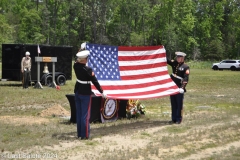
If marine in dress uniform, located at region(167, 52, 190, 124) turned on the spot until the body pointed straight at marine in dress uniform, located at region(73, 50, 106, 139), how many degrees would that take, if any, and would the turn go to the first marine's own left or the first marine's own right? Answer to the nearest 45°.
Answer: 0° — they already face them

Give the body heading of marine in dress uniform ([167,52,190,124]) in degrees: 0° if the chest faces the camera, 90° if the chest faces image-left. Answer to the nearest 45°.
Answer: approximately 45°

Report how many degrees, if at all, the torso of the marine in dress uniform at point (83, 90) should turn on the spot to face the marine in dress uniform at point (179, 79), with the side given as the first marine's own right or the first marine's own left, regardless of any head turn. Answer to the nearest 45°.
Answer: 0° — they already face them

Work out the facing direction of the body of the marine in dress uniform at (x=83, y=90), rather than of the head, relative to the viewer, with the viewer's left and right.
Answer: facing away from the viewer and to the right of the viewer

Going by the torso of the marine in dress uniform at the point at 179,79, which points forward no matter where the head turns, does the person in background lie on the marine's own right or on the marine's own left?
on the marine's own right

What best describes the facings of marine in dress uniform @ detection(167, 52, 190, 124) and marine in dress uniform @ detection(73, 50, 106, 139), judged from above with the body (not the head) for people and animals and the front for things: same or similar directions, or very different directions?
very different directions
